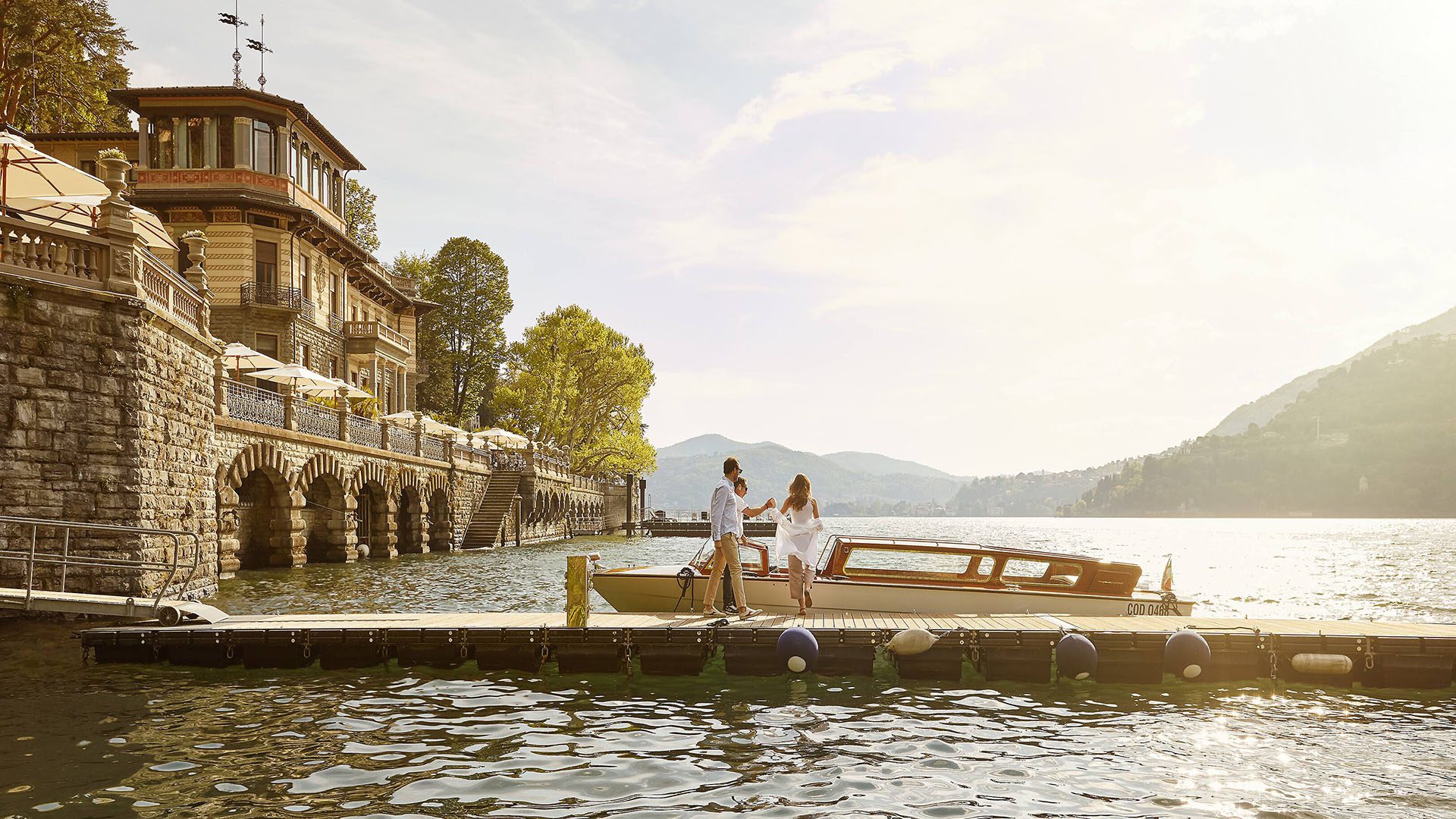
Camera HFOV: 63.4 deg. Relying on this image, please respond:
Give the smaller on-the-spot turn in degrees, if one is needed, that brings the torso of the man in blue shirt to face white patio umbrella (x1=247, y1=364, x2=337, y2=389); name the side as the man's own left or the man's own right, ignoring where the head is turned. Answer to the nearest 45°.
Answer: approximately 135° to the man's own left

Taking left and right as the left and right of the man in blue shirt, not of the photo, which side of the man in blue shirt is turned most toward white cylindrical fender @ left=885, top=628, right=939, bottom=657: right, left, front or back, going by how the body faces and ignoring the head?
front

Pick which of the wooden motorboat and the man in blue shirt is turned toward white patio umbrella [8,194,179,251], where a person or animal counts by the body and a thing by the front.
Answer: the wooden motorboat

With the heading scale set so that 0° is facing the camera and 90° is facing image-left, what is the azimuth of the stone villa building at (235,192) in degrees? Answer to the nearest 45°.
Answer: approximately 315°

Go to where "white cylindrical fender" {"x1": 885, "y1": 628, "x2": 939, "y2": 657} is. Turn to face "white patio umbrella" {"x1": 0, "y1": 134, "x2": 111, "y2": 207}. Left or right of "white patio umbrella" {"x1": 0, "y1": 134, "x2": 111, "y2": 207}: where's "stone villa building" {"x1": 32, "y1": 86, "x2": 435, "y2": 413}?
right

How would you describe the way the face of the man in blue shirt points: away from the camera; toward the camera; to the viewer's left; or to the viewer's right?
to the viewer's right

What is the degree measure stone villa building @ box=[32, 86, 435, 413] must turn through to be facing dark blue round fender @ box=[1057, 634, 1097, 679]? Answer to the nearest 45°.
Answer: approximately 45° to its right

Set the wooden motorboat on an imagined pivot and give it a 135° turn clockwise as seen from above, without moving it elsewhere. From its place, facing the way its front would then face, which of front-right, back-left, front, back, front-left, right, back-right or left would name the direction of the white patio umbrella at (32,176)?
back-left

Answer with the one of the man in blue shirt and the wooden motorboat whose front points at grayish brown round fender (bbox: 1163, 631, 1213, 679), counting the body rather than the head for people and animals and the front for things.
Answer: the man in blue shirt

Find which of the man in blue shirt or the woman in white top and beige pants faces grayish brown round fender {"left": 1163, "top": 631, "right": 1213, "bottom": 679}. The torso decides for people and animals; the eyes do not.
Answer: the man in blue shirt

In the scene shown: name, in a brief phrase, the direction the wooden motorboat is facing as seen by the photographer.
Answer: facing to the left of the viewer

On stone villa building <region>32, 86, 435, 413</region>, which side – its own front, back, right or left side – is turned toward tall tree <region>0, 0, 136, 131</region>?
back

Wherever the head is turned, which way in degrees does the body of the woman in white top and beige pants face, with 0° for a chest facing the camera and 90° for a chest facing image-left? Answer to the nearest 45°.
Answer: approximately 180°

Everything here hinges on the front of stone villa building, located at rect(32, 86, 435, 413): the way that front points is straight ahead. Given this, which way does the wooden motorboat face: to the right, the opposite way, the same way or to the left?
the opposite way

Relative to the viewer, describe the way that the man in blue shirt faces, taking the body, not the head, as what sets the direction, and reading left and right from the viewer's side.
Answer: facing to the right of the viewer

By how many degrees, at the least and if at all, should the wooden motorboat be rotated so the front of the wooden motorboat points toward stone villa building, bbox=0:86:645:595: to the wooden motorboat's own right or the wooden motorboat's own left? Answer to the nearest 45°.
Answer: approximately 45° to the wooden motorboat's own right
